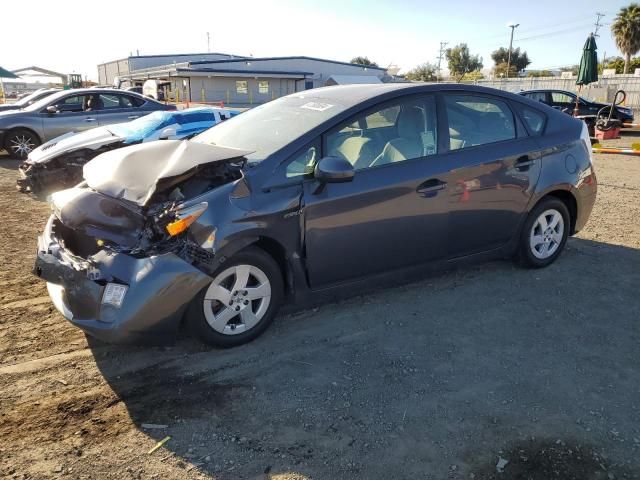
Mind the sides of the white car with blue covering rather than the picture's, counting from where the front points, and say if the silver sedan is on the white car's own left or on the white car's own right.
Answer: on the white car's own right

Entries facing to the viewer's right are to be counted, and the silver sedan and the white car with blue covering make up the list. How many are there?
0

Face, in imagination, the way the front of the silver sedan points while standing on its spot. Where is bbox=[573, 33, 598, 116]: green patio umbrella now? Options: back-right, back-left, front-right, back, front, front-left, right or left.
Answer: back

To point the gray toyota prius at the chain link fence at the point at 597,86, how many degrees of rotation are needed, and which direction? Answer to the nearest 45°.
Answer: approximately 180°

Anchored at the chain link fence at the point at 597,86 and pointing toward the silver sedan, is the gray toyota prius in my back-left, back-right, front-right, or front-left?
front-left

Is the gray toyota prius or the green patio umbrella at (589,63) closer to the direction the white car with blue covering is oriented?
the gray toyota prius

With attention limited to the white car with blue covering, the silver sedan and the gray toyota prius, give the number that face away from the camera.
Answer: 0

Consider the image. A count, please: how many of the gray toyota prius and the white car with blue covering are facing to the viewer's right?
0

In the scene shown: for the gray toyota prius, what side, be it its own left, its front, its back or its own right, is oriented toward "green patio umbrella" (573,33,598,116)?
back

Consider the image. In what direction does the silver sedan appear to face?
to the viewer's left

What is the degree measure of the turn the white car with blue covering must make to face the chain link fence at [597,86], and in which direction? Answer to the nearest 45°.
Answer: approximately 180°

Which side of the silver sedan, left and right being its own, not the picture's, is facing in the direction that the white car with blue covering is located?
left

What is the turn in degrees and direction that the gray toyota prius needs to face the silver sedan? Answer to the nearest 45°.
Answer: approximately 90° to its right

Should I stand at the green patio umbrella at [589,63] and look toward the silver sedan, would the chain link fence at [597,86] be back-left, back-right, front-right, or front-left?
back-right

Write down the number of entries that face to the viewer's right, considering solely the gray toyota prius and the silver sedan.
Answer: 0

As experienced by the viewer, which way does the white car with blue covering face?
facing the viewer and to the left of the viewer
